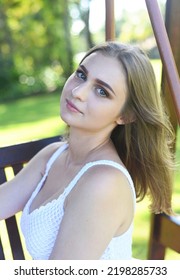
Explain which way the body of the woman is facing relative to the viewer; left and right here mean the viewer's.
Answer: facing the viewer and to the left of the viewer
